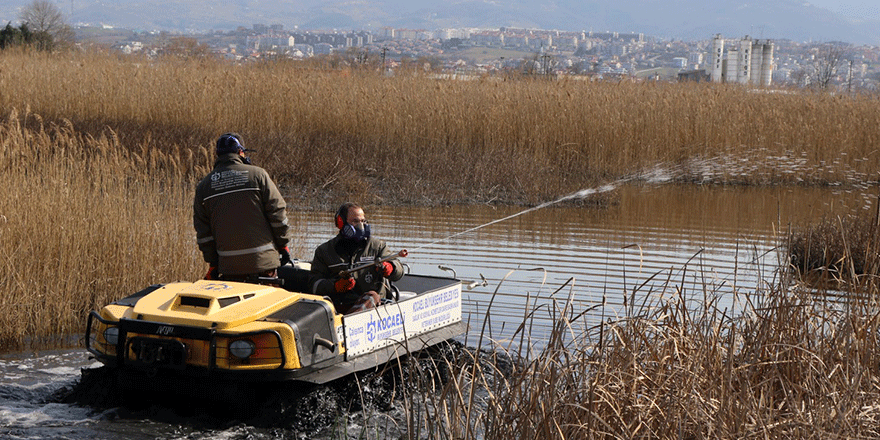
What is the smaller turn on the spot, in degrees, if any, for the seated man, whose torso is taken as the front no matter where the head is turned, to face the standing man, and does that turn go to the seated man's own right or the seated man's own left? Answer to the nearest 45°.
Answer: approximately 135° to the seated man's own right

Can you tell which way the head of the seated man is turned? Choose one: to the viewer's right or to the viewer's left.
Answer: to the viewer's right

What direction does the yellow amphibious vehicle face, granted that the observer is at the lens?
facing the viewer and to the left of the viewer

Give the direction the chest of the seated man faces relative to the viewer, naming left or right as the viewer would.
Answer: facing the viewer and to the right of the viewer
